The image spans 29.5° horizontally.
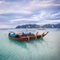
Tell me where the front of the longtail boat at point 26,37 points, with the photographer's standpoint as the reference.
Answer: facing to the right of the viewer
